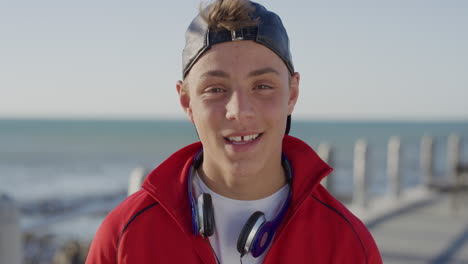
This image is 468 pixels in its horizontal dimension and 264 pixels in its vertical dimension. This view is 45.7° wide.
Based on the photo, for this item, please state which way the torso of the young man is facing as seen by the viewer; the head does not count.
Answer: toward the camera

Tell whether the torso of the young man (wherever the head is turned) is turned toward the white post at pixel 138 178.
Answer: no

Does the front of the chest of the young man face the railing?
no

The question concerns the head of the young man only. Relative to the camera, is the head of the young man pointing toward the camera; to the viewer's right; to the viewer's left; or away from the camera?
toward the camera
